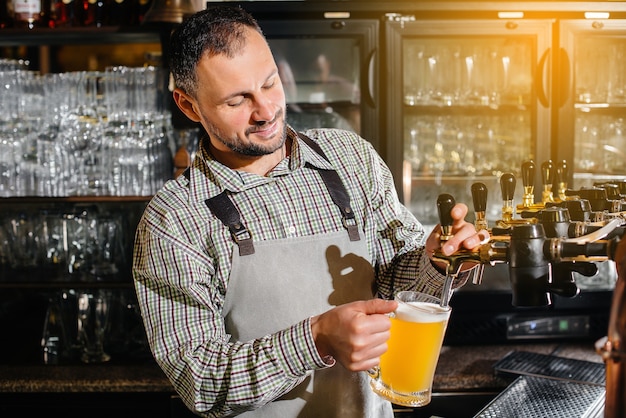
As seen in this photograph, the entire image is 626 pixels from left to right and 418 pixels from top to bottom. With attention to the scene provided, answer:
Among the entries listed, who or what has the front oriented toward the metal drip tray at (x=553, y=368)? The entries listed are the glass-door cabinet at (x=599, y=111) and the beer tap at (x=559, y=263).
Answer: the glass-door cabinet

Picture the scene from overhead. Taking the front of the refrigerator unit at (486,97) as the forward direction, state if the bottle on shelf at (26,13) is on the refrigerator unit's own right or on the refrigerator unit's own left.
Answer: on the refrigerator unit's own right

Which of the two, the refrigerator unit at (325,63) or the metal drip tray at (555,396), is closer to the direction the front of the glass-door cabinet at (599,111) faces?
the metal drip tray

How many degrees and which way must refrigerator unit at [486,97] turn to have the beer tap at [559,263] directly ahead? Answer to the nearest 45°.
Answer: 0° — it already faces it

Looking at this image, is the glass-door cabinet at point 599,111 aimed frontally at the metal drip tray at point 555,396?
yes

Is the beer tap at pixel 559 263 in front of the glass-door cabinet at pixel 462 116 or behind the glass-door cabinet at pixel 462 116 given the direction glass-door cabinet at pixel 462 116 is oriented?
in front

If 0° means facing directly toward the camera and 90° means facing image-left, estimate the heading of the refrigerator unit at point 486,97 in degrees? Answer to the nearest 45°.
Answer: approximately 0°
